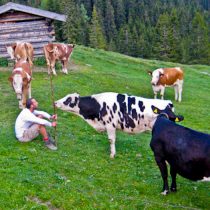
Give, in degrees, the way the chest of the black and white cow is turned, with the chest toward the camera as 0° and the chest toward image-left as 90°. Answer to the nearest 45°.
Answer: approximately 90°

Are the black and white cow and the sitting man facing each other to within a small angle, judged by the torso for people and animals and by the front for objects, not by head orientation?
yes

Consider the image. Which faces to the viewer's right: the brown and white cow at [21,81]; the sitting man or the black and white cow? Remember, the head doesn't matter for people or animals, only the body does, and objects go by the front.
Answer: the sitting man

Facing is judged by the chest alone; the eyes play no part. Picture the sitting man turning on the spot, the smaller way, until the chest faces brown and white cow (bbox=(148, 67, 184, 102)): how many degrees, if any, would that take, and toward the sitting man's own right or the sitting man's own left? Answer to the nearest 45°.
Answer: approximately 45° to the sitting man's own left

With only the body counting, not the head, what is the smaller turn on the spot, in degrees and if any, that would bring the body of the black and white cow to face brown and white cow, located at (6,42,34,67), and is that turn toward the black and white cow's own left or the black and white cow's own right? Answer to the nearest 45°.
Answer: approximately 45° to the black and white cow's own right

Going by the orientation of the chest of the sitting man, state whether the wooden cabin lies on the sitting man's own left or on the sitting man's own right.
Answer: on the sitting man's own left

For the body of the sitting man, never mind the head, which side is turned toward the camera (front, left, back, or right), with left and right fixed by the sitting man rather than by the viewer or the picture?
right

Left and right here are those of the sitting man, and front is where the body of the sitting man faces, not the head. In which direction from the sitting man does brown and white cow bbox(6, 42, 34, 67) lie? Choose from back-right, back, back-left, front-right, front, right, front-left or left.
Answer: left

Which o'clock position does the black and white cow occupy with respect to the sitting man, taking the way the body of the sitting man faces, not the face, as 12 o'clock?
The black and white cow is roughly at 12 o'clock from the sitting man.

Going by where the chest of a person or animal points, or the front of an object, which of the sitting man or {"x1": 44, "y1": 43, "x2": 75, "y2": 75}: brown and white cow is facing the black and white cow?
the sitting man
